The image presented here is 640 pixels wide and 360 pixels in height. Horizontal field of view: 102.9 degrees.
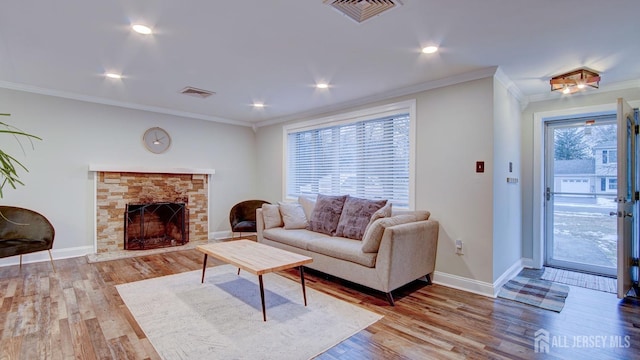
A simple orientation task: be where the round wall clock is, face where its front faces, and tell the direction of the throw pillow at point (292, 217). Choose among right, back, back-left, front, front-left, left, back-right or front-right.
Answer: front-left

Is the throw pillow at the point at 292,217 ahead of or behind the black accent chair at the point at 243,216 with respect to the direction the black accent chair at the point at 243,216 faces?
ahead

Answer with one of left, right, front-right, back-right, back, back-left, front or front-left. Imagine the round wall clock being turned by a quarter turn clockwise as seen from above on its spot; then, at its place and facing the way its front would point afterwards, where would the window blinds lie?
back-left

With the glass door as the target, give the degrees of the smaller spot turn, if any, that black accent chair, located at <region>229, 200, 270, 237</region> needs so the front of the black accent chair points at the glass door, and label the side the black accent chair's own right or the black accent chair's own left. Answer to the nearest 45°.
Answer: approximately 45° to the black accent chair's own left

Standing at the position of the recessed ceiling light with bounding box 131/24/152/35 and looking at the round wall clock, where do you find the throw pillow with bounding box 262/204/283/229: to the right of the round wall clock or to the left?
right

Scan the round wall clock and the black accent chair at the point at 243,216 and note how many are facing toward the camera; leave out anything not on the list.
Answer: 2
